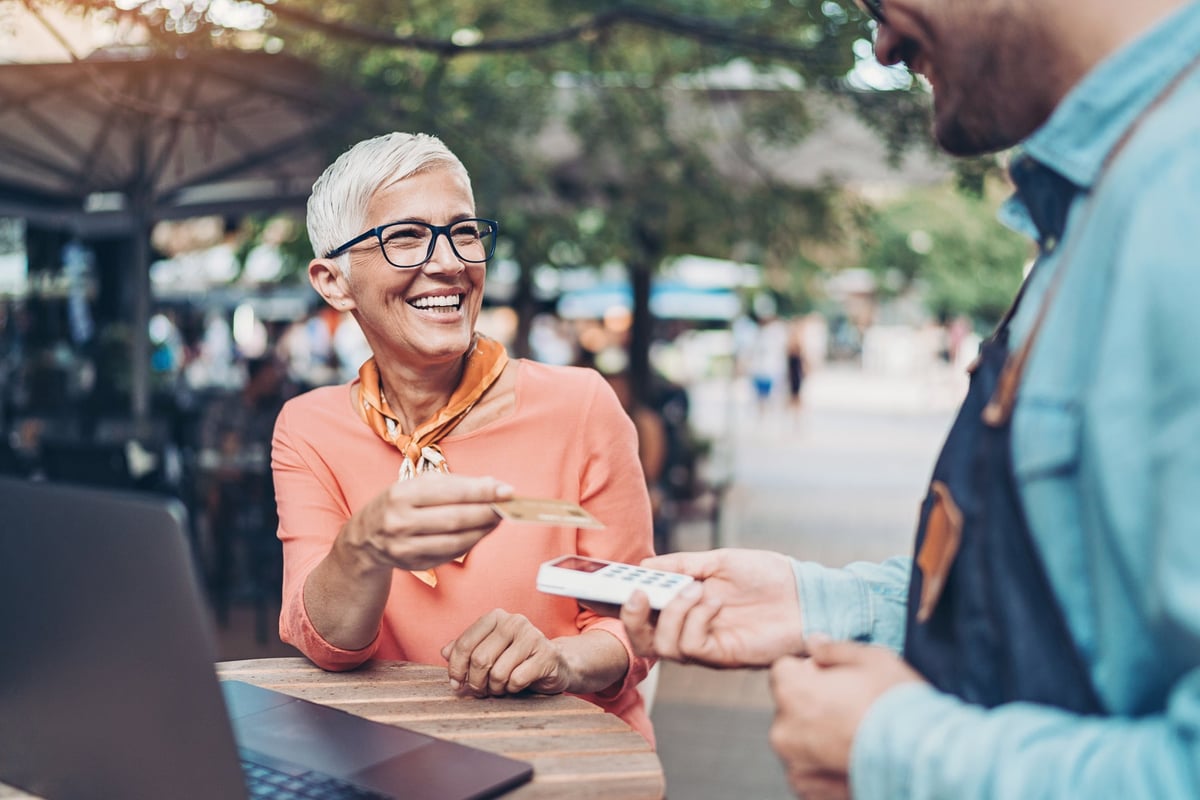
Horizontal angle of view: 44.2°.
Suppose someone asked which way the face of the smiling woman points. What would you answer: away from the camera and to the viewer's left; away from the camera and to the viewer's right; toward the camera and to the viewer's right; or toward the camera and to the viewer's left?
toward the camera and to the viewer's right

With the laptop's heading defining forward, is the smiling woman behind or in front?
in front

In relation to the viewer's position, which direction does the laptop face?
facing away from the viewer and to the right of the viewer

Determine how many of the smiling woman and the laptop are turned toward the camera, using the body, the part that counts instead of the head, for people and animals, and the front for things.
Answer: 1

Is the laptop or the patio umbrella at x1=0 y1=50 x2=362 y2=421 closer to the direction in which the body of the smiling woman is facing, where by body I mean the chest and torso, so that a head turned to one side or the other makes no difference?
the laptop

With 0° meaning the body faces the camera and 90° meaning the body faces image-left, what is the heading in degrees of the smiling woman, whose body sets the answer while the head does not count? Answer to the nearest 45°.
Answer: approximately 0°

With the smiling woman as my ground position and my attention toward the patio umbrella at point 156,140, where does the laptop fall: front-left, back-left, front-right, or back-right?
back-left

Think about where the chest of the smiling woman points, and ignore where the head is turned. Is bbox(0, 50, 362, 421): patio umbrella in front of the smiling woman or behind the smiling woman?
behind
